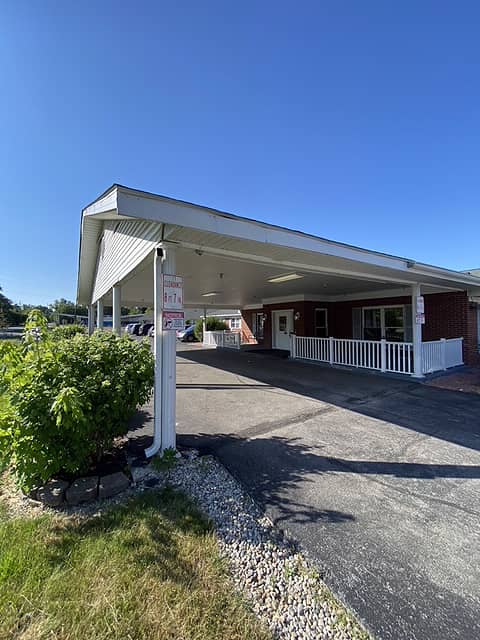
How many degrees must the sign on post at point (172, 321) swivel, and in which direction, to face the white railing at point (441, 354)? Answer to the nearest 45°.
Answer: approximately 135° to its left

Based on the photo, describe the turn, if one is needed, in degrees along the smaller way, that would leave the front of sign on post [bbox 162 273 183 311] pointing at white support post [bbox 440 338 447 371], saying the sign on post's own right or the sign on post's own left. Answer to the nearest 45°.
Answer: approximately 135° to the sign on post's own left

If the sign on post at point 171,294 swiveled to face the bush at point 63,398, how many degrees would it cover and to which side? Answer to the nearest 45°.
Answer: approximately 45° to its right

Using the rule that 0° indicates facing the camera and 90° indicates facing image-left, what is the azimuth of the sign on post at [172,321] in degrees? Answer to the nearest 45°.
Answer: approximately 0°

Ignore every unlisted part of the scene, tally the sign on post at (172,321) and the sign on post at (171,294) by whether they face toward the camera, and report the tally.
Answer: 2

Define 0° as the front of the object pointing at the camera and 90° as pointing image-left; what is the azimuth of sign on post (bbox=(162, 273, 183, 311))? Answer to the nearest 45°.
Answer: approximately 0°
